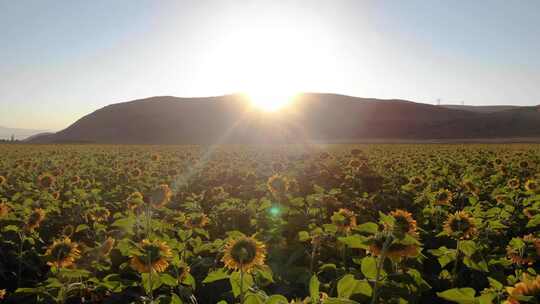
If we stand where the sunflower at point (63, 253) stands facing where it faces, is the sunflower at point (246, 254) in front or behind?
in front

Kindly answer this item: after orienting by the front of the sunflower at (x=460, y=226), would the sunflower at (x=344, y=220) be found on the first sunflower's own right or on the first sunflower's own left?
on the first sunflower's own right

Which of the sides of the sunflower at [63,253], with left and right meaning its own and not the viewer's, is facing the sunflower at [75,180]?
back

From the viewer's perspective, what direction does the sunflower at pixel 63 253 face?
toward the camera

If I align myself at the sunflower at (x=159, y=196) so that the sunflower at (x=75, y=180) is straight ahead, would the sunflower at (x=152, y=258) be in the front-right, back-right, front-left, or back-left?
back-left

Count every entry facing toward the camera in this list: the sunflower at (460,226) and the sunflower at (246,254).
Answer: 2

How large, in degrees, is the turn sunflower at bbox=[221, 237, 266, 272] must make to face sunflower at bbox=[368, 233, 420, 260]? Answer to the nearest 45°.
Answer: approximately 90° to its left

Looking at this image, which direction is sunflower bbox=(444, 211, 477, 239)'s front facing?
toward the camera

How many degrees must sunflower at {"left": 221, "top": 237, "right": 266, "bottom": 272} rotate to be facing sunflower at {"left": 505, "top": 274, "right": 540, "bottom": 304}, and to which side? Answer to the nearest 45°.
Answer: approximately 45° to its left
